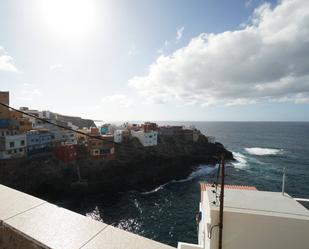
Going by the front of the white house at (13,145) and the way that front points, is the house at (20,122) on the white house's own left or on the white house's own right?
on the white house's own left

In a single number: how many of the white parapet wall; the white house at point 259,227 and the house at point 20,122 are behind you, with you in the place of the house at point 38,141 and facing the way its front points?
1

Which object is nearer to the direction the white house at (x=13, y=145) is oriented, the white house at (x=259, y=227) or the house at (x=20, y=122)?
the white house

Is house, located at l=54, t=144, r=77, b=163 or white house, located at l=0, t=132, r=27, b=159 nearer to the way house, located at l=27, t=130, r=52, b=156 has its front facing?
the house

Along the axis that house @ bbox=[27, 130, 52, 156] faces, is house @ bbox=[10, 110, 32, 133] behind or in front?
behind

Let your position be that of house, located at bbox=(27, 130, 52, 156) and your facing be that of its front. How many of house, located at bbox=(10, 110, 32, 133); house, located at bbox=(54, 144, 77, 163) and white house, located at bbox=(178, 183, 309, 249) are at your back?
1

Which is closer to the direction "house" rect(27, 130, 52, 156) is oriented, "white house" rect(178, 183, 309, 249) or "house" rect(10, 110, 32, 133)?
the white house

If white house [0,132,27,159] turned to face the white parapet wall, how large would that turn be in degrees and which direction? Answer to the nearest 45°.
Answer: approximately 45° to its right

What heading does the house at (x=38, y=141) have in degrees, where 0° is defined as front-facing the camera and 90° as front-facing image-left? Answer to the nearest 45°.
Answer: approximately 315°
